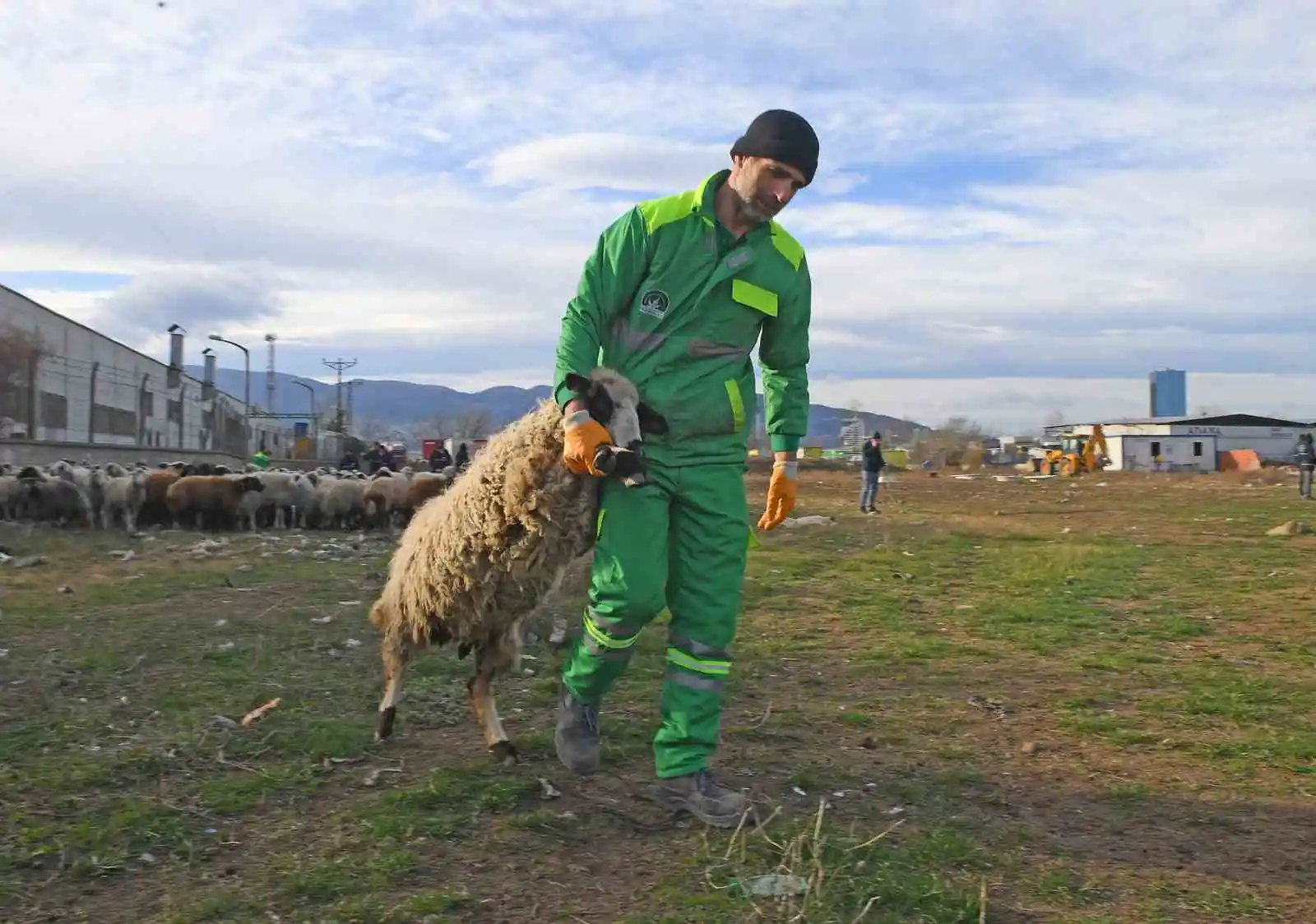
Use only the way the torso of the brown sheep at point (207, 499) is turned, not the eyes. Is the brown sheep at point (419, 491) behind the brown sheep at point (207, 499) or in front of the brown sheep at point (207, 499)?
in front

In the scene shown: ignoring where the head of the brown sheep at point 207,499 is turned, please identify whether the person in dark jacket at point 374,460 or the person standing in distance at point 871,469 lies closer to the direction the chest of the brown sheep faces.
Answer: the person standing in distance

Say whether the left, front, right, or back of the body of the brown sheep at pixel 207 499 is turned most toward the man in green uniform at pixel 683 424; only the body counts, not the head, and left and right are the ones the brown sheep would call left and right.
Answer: right

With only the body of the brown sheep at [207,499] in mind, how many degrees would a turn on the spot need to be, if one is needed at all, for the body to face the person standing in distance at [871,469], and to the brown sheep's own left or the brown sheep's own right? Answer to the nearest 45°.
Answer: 0° — it already faces them

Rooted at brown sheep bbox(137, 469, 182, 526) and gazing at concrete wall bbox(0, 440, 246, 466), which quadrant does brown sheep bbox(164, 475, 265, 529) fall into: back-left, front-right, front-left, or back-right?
back-right

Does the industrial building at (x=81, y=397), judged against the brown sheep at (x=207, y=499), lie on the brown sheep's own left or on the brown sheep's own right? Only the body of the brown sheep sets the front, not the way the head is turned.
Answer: on the brown sheep's own left

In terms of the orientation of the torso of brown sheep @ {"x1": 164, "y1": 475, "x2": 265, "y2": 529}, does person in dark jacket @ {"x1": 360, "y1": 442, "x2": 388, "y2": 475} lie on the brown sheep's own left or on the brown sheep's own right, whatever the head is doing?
on the brown sheep's own left

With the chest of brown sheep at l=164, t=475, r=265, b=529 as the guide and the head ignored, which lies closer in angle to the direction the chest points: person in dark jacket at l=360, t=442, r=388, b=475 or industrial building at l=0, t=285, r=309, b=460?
the person in dark jacket

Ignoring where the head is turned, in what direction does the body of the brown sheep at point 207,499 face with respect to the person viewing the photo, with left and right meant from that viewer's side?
facing to the right of the viewer

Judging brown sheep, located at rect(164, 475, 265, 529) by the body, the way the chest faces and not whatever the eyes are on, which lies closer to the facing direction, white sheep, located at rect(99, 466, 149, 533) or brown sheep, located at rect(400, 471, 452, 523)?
the brown sheep

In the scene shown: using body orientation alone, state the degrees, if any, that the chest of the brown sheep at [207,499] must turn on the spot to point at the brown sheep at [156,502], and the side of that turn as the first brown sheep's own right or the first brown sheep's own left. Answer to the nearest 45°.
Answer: approximately 135° to the first brown sheep's own left

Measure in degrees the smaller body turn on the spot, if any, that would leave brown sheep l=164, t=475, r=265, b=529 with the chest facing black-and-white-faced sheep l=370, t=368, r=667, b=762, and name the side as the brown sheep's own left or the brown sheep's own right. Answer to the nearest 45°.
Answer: approximately 90° to the brown sheep's own right

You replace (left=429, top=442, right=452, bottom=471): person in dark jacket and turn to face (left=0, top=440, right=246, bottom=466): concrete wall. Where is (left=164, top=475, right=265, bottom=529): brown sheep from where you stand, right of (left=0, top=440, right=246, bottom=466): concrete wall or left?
left

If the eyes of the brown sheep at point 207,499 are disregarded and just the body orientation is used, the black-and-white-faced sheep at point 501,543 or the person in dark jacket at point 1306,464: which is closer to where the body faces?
the person in dark jacket
